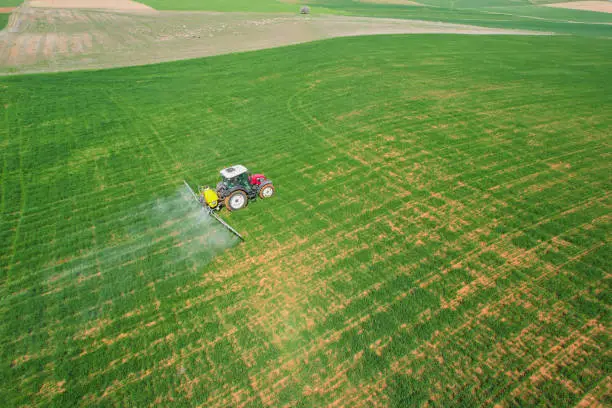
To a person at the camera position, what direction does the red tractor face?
facing away from the viewer and to the right of the viewer
